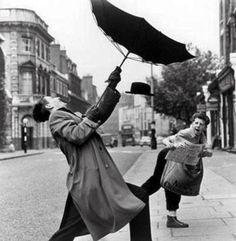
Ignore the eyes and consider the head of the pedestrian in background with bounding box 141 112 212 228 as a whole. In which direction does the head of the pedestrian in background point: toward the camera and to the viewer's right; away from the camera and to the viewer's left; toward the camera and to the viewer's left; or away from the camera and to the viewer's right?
toward the camera and to the viewer's left

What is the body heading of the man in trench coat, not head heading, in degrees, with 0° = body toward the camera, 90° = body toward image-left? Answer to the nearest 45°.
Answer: approximately 270°
